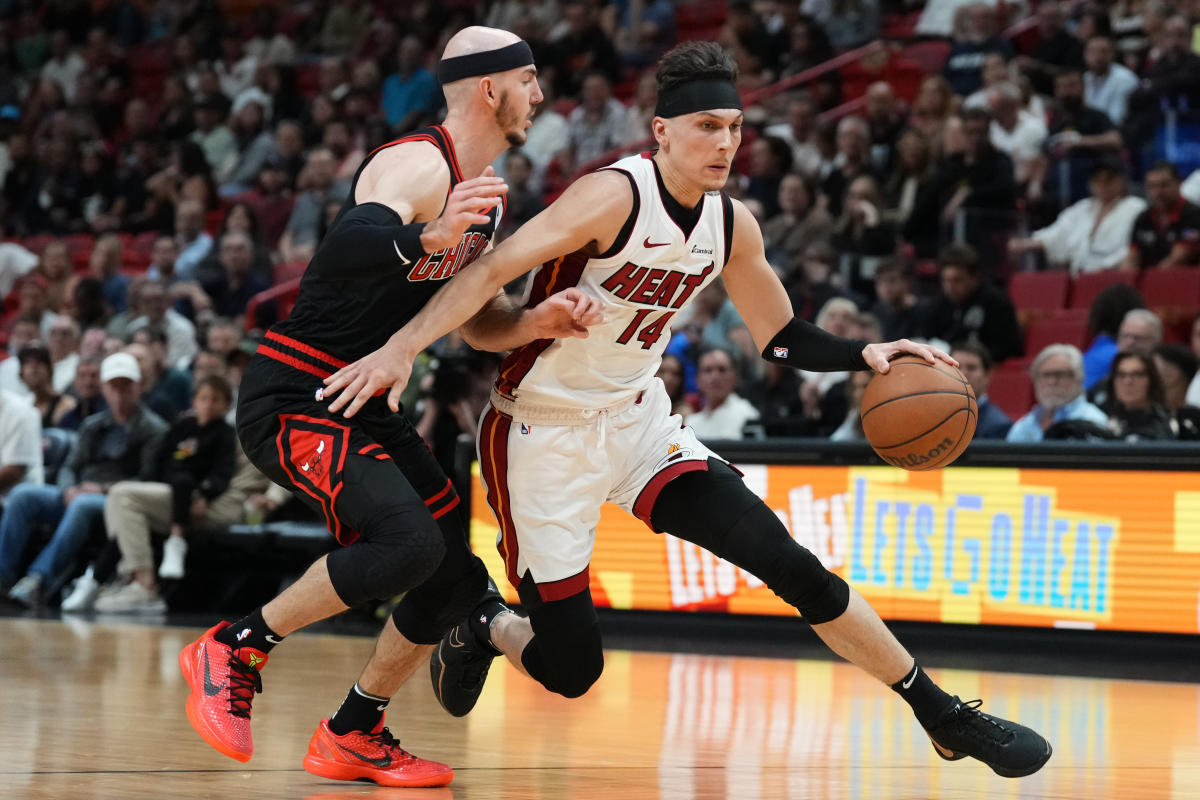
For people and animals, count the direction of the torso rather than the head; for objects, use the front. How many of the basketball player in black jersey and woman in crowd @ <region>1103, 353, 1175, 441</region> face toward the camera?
1

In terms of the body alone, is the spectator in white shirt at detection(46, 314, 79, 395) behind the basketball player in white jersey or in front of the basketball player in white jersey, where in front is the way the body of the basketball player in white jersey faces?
behind

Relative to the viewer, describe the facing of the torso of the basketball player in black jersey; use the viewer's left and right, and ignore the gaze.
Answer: facing to the right of the viewer

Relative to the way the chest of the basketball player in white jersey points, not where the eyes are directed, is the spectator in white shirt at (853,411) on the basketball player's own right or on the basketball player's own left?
on the basketball player's own left
